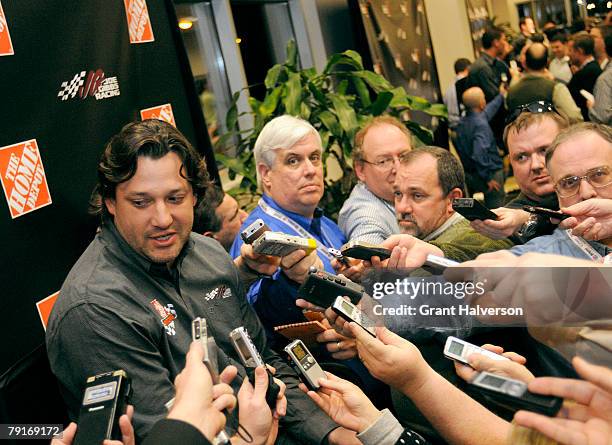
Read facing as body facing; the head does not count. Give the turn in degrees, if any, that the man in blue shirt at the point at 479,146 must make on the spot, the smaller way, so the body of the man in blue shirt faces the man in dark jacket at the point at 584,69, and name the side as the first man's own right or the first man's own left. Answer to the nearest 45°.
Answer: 0° — they already face them

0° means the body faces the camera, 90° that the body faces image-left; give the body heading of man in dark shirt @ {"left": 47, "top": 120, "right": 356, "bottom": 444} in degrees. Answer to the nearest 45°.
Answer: approximately 315°

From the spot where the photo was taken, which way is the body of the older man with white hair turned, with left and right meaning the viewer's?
facing the viewer and to the right of the viewer

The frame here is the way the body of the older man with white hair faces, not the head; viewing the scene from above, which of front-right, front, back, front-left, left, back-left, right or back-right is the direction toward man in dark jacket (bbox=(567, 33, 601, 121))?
left

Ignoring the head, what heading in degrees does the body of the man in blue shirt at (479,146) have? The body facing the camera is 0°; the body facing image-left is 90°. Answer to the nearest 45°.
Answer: approximately 225°

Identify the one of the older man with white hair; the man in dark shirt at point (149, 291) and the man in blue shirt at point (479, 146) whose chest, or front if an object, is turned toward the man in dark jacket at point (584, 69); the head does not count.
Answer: the man in blue shirt

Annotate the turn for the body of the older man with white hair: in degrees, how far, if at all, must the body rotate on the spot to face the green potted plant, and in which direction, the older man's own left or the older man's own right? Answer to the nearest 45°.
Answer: approximately 135° to the older man's own left

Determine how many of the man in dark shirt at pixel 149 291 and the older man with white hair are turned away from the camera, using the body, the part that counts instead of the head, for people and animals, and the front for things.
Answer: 0

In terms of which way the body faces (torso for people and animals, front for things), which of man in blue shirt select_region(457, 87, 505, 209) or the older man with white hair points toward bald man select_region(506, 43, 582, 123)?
the man in blue shirt

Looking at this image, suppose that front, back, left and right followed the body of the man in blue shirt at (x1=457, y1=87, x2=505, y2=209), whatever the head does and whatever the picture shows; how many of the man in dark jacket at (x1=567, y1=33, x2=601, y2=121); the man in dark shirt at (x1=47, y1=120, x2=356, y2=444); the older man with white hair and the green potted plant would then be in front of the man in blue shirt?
1
